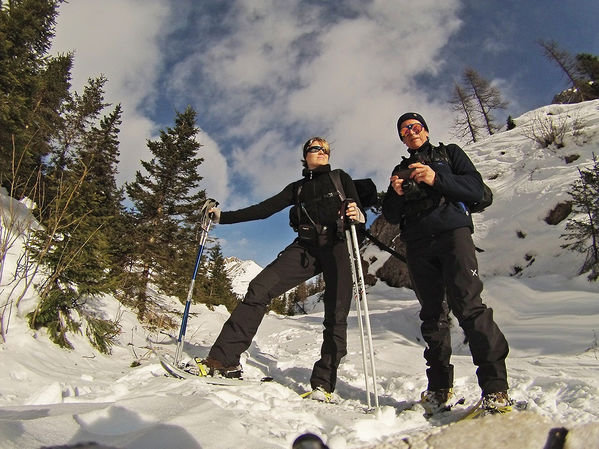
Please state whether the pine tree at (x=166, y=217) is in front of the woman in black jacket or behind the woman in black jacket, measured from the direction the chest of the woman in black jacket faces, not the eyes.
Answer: behind

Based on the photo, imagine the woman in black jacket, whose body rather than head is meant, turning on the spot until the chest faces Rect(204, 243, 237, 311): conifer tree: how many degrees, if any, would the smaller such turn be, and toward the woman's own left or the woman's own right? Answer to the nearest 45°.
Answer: approximately 180°

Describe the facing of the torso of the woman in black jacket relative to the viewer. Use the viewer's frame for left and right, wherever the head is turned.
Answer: facing the viewer

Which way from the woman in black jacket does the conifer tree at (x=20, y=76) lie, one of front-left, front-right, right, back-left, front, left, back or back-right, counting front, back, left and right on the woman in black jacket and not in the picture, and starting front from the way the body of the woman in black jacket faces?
back-right

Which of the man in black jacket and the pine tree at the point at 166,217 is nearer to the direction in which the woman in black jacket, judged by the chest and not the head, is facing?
the man in black jacket

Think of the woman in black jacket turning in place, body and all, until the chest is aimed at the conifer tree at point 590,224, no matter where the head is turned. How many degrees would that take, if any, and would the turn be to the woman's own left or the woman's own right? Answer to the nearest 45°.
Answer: approximately 135° to the woman's own left

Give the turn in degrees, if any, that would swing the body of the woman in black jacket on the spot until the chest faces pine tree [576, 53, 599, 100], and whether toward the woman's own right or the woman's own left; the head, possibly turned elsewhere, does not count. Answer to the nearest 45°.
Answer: approximately 135° to the woman's own left

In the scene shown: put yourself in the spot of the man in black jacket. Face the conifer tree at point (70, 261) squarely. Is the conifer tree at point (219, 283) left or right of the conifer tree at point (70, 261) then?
right
